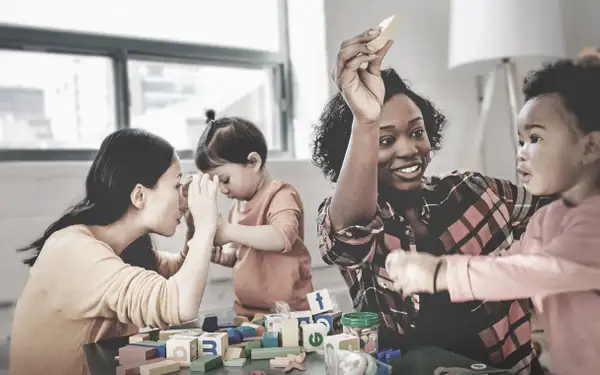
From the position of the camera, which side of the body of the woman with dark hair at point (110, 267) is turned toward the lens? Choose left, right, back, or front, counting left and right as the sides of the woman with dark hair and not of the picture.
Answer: right

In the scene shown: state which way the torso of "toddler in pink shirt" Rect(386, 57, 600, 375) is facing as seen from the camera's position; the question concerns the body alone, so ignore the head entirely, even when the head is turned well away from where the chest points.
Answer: to the viewer's left

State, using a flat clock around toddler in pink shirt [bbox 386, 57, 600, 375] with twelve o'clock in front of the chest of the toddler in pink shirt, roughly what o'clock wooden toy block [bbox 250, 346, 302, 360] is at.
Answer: The wooden toy block is roughly at 12 o'clock from the toddler in pink shirt.

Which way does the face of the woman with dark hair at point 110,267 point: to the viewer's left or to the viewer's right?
to the viewer's right

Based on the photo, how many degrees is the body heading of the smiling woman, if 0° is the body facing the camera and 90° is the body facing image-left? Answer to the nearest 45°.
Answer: approximately 0°

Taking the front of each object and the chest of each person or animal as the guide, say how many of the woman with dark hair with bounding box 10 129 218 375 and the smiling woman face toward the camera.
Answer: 1

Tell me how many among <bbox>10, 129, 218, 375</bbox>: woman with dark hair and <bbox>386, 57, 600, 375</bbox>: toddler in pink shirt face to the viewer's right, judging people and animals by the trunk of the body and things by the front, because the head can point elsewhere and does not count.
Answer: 1

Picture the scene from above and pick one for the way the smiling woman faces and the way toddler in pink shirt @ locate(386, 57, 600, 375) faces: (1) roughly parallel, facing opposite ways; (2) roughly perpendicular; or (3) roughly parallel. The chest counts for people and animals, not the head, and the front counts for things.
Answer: roughly perpendicular
